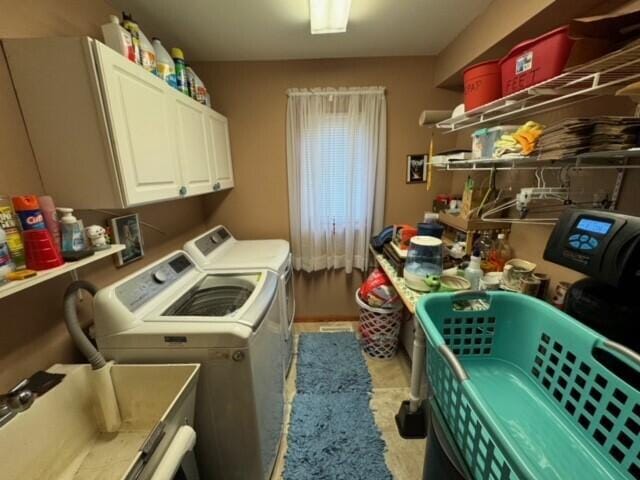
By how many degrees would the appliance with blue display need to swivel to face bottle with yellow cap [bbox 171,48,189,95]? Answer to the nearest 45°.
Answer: approximately 45° to its right

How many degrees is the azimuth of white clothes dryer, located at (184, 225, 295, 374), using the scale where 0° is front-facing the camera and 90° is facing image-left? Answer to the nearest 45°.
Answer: approximately 270°

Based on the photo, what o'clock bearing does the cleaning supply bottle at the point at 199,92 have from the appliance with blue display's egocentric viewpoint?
The cleaning supply bottle is roughly at 1 o'clock from the appliance with blue display.

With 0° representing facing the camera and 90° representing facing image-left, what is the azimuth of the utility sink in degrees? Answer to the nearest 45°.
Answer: approximately 315°

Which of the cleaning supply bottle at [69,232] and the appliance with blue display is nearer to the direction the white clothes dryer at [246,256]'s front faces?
the appliance with blue display

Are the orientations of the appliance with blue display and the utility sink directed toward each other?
yes
